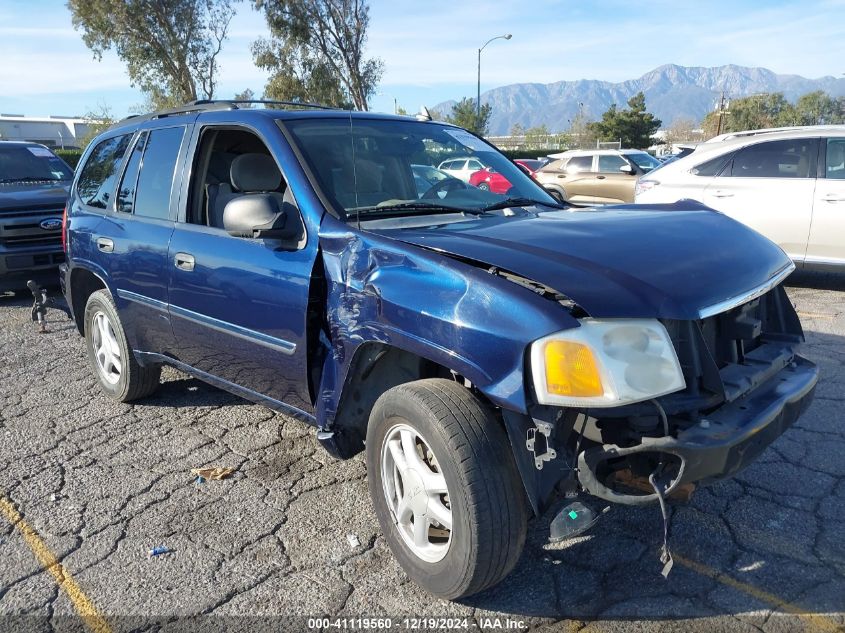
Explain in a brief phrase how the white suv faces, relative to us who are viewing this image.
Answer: facing to the right of the viewer

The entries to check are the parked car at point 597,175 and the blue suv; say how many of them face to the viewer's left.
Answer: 0

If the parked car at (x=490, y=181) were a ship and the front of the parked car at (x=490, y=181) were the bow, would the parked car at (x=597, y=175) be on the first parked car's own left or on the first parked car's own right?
on the first parked car's own left

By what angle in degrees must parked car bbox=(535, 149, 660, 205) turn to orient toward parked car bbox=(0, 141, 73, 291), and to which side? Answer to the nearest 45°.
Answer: approximately 90° to its right

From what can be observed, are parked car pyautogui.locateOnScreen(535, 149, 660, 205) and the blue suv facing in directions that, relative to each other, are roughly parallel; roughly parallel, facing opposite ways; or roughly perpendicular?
roughly parallel

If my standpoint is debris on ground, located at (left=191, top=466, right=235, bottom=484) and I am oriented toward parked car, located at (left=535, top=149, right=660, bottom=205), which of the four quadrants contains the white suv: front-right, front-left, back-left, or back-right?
front-right

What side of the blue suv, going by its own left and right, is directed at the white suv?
left

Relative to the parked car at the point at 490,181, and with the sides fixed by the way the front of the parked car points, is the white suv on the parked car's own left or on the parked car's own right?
on the parked car's own left

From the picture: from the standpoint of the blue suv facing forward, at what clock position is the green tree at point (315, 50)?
The green tree is roughly at 7 o'clock from the blue suv.

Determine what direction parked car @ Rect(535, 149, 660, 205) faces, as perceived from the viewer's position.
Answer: facing the viewer and to the right of the viewer

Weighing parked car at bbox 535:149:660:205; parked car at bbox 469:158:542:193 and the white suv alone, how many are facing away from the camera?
0
